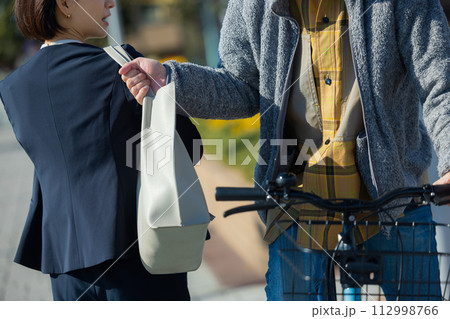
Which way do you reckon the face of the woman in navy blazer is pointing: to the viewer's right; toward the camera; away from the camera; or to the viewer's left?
to the viewer's right

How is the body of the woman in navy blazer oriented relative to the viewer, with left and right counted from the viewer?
facing away from the viewer and to the right of the viewer
